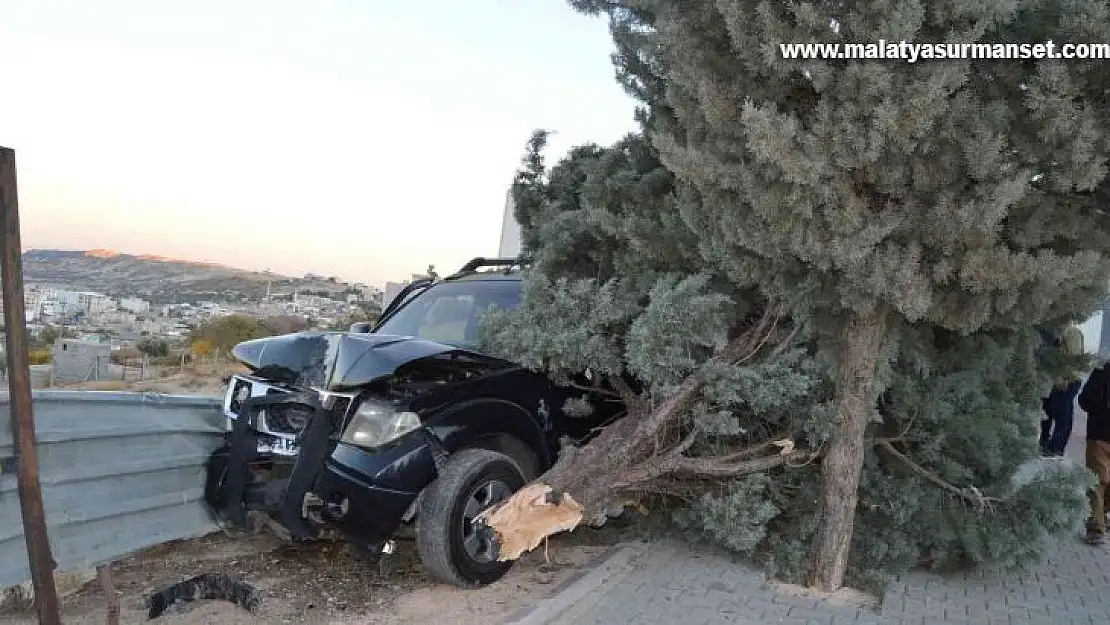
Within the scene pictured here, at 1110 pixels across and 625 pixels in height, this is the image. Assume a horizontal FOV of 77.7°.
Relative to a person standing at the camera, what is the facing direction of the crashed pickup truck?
facing the viewer and to the left of the viewer

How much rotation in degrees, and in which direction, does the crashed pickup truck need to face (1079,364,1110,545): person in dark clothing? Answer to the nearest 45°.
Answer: approximately 135° to its left

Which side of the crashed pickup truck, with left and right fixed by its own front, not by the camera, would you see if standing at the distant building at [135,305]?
right

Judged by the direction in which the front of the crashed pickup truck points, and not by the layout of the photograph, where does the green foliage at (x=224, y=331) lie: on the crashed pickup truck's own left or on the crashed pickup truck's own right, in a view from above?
on the crashed pickup truck's own right

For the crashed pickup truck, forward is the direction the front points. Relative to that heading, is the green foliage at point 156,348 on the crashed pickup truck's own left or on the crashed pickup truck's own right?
on the crashed pickup truck's own right

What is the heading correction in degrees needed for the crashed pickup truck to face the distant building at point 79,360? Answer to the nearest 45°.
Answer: approximately 90° to its right

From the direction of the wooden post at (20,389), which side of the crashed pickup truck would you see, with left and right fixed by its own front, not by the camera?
front

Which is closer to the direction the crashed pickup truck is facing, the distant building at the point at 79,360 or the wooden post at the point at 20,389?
the wooden post

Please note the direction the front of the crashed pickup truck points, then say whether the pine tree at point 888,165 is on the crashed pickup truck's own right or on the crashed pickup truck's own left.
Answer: on the crashed pickup truck's own left

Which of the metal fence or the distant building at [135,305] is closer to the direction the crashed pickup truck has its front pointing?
the metal fence
